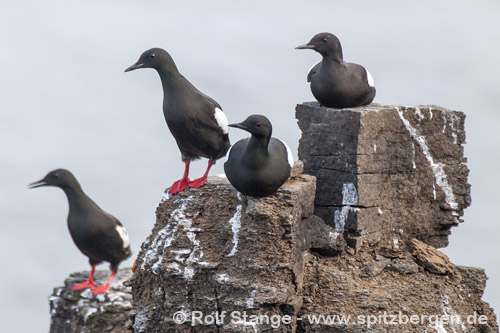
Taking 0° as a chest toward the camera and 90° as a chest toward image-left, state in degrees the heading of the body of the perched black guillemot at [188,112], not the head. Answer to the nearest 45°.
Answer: approximately 45°

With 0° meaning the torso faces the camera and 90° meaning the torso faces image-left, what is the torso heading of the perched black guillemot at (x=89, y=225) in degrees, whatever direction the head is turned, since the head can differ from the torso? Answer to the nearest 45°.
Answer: approximately 45°
